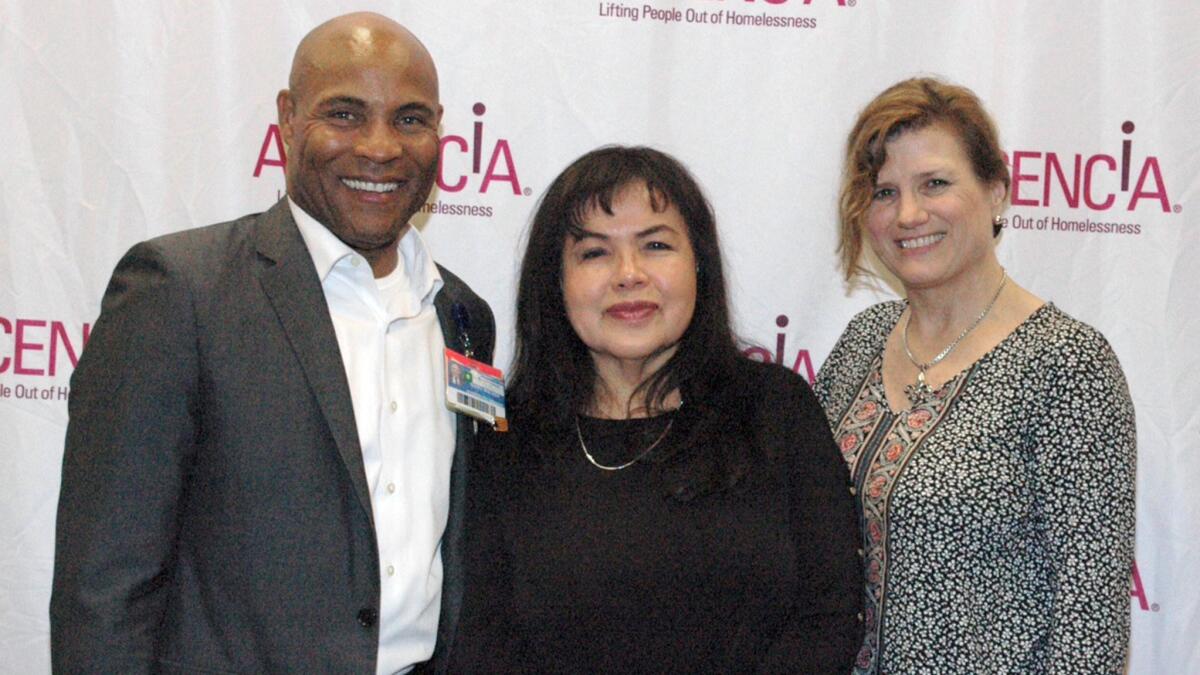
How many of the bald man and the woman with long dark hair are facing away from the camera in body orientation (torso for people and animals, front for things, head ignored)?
0

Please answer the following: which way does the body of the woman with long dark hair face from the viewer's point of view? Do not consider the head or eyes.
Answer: toward the camera

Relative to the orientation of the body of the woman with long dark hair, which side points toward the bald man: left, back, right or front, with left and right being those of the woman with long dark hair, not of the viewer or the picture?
right

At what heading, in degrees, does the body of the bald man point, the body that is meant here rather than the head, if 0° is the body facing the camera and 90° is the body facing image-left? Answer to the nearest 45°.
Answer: approximately 315°
